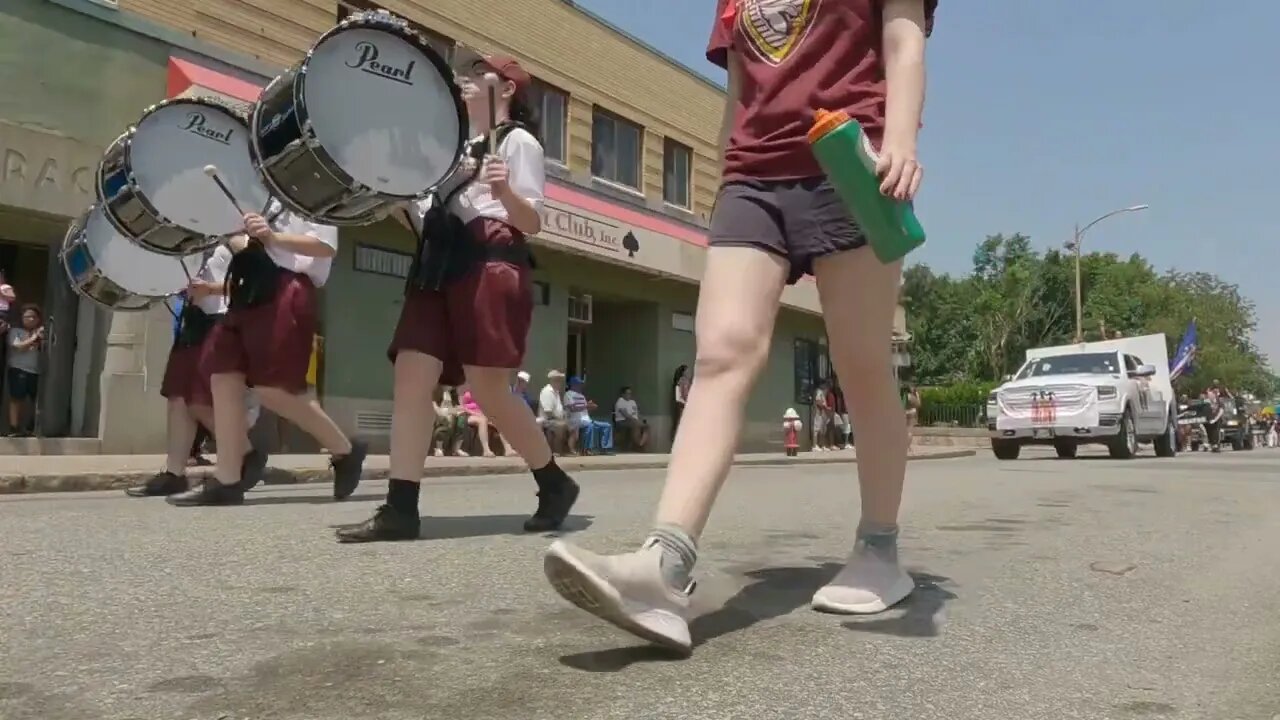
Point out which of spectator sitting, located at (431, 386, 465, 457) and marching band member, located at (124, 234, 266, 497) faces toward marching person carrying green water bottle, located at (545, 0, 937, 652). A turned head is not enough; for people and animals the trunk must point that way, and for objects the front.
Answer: the spectator sitting

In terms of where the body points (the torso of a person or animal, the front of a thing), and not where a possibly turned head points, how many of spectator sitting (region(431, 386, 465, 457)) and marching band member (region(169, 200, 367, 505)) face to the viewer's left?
1

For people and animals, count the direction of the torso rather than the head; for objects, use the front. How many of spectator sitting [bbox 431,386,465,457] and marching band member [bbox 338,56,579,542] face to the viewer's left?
1

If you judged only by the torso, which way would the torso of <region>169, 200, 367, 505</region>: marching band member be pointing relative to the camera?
to the viewer's left

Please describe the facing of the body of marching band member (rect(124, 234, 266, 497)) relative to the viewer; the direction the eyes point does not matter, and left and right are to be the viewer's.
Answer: facing to the left of the viewer

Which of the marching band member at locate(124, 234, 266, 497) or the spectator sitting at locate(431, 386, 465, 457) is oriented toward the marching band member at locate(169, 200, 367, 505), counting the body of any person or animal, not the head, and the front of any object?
the spectator sitting

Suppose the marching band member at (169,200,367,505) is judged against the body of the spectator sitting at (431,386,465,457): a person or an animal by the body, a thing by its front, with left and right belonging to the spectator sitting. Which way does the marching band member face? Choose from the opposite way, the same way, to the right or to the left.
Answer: to the right

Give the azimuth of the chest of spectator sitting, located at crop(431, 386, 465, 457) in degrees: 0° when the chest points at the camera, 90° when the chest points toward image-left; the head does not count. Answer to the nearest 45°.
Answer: approximately 0°

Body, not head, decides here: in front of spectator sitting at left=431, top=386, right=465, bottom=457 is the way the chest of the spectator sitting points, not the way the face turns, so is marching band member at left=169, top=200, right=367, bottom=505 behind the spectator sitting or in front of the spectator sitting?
in front

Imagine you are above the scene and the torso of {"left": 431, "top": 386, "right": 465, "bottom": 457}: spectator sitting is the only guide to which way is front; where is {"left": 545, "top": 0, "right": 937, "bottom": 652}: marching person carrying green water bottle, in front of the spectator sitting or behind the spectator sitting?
in front
